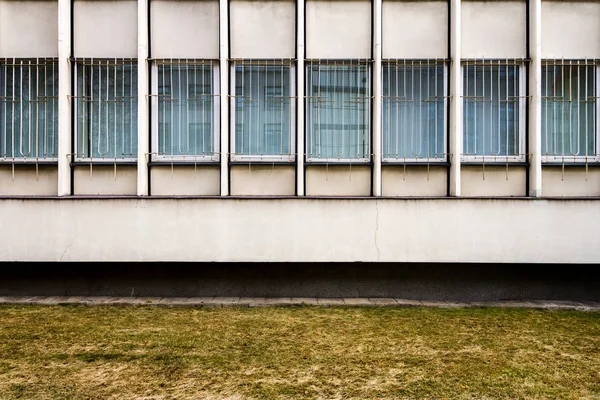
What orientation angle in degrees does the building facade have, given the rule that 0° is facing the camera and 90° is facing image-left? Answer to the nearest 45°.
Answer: approximately 0°
